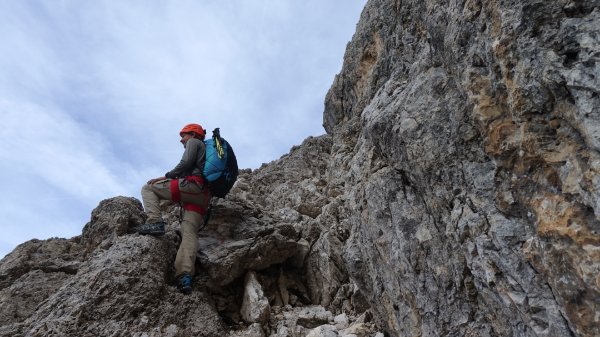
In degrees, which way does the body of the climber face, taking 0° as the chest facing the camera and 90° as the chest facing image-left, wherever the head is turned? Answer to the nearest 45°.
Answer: approximately 90°

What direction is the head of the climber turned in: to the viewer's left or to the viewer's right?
to the viewer's left
